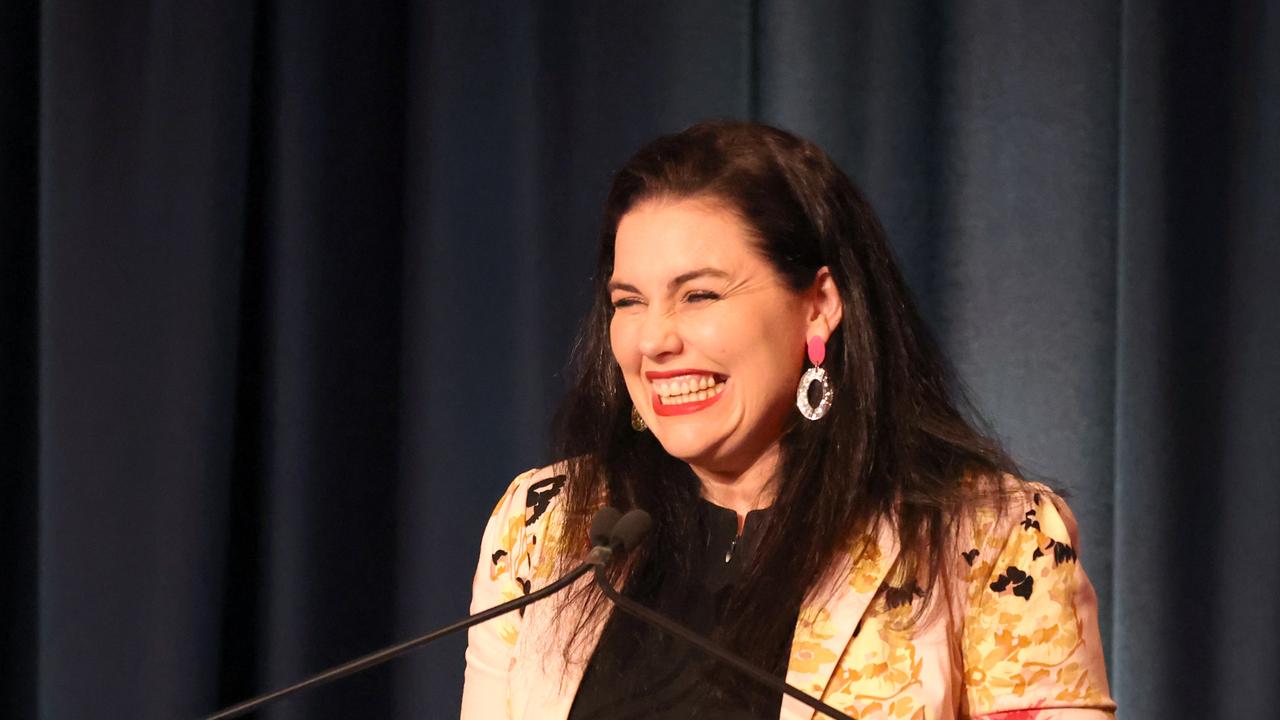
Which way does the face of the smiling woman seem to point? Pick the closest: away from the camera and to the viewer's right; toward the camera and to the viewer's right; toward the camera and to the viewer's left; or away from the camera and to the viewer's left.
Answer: toward the camera and to the viewer's left

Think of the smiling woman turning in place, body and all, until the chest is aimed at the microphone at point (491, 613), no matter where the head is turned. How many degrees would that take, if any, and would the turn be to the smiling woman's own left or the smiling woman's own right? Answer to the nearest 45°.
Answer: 0° — they already face it

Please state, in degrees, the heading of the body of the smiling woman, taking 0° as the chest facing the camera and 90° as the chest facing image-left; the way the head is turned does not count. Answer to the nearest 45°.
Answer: approximately 45°
